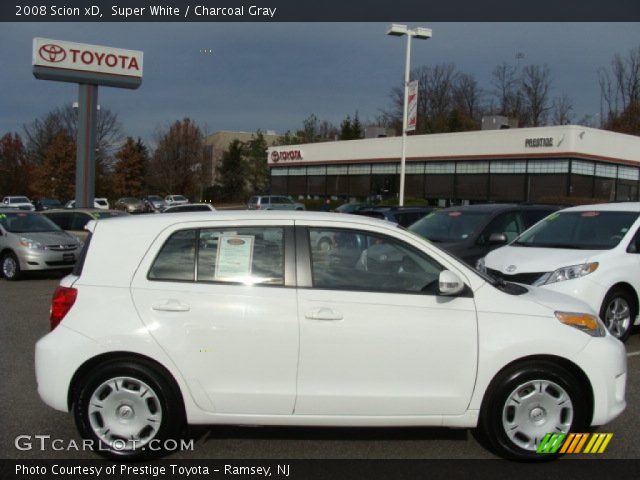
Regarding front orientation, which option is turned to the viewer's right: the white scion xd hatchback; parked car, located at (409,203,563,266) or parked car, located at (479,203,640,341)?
the white scion xd hatchback

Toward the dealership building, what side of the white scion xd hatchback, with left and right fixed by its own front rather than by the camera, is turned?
left

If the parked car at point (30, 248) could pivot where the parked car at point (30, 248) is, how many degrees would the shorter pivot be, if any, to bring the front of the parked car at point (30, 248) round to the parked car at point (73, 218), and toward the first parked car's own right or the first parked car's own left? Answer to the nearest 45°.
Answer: approximately 135° to the first parked car's own left

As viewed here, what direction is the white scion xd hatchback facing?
to the viewer's right

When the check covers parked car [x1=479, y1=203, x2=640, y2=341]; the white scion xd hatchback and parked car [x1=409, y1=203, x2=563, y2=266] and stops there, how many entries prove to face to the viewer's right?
1

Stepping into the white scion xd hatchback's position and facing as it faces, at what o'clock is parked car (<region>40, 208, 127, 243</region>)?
The parked car is roughly at 8 o'clock from the white scion xd hatchback.

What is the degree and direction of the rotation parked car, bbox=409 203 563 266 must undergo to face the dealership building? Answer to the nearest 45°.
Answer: approximately 135° to its right

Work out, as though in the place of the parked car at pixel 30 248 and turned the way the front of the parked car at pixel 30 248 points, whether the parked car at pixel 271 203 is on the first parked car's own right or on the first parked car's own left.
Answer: on the first parked car's own left

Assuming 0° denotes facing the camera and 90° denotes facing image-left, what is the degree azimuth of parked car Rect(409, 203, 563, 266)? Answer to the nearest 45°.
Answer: approximately 45°

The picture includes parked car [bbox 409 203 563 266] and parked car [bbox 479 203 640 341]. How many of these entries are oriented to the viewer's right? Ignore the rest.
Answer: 0

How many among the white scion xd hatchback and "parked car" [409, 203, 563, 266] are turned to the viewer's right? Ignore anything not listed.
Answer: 1
